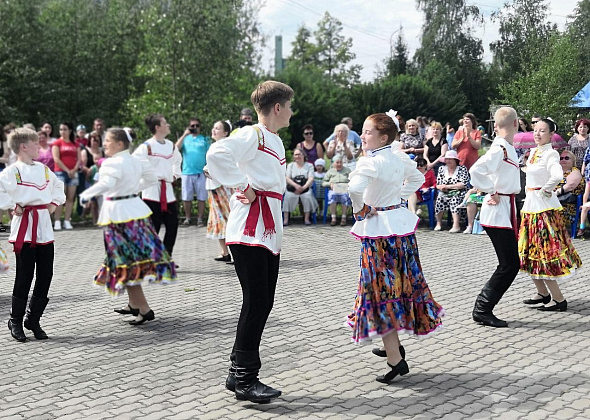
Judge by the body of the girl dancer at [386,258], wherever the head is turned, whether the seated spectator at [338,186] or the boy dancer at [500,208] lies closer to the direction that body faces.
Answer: the seated spectator

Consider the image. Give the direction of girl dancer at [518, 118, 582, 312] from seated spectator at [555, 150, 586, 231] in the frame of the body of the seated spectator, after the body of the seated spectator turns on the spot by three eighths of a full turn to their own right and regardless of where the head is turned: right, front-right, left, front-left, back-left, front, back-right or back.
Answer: back

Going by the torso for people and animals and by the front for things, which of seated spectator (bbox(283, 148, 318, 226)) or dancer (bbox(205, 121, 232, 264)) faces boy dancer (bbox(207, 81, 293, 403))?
the seated spectator

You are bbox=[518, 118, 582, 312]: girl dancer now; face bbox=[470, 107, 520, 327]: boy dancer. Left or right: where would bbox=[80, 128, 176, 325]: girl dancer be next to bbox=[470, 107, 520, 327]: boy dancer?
right

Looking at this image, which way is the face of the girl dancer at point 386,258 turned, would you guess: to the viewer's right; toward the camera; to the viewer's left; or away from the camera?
to the viewer's left

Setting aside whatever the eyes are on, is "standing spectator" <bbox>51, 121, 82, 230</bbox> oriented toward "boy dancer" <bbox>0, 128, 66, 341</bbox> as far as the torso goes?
yes

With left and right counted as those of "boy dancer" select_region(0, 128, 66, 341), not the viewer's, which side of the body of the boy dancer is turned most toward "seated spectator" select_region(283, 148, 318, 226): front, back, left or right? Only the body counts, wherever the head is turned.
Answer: left
